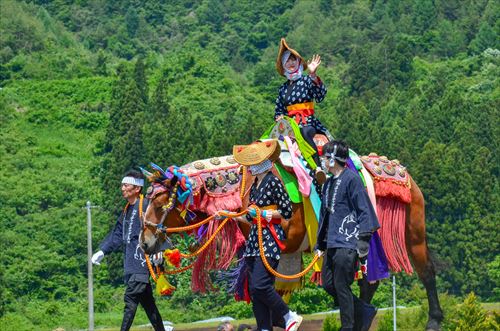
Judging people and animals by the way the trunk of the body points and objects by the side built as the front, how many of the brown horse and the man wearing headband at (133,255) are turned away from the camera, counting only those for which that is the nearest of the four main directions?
0

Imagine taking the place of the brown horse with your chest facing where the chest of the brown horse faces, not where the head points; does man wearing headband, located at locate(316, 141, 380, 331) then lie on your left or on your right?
on your left

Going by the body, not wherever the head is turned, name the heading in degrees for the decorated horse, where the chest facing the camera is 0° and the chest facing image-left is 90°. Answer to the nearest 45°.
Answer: approximately 90°

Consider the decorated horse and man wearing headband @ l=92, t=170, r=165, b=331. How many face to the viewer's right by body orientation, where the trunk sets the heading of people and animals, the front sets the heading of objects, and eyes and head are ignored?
0

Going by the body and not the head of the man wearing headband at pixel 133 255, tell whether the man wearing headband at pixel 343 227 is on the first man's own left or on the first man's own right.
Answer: on the first man's own left

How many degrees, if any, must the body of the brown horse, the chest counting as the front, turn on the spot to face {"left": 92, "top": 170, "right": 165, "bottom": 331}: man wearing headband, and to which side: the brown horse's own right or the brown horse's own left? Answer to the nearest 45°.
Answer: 0° — it already faces them
